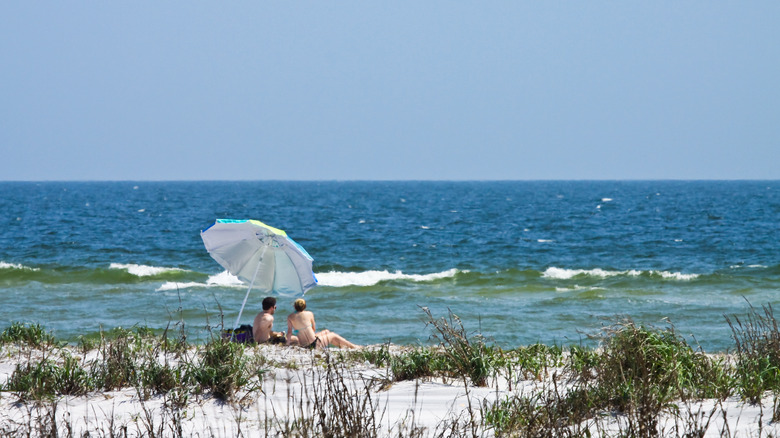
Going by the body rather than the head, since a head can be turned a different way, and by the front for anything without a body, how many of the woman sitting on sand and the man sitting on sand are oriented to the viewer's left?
0

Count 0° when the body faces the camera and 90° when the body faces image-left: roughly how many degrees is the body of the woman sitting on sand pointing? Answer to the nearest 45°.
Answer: approximately 225°

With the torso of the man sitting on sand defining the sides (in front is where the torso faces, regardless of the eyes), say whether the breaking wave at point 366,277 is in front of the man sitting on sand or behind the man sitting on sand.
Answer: in front

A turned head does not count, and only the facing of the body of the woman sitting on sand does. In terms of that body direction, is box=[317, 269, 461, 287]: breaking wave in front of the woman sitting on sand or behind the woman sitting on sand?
in front

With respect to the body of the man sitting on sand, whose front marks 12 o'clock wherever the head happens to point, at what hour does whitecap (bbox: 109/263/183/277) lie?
The whitecap is roughly at 10 o'clock from the man sitting on sand.

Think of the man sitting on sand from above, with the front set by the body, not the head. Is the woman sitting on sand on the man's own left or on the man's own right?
on the man's own right

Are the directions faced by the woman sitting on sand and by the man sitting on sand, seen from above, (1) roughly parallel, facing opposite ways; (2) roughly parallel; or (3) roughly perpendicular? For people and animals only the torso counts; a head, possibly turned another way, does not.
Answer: roughly parallel

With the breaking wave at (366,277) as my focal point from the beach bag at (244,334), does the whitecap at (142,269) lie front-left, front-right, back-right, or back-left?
front-left

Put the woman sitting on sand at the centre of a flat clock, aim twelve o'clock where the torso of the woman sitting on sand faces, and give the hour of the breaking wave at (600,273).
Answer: The breaking wave is roughly at 12 o'clock from the woman sitting on sand.

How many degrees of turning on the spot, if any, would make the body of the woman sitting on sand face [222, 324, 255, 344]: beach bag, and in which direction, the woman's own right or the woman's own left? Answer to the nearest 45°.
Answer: approximately 135° to the woman's own left

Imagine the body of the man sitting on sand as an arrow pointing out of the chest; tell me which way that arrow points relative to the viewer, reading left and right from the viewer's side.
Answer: facing away from the viewer and to the right of the viewer

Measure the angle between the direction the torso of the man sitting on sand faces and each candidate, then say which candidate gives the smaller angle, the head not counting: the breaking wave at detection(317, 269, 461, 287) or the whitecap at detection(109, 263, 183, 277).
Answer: the breaking wave

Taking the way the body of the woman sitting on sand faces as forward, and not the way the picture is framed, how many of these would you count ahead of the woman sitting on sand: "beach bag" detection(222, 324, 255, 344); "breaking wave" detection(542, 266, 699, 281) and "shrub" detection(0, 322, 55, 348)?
1
